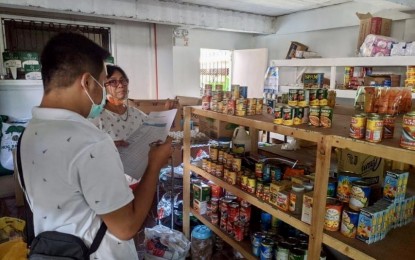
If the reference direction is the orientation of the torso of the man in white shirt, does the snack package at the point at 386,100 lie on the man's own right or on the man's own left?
on the man's own right

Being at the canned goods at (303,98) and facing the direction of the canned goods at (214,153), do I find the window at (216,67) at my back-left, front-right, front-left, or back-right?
front-right

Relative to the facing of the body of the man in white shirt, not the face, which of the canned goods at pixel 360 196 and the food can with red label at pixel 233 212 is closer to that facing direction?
the food can with red label

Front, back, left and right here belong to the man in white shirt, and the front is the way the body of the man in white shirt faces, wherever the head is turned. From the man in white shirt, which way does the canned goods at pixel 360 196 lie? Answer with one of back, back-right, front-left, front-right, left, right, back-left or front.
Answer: front-right

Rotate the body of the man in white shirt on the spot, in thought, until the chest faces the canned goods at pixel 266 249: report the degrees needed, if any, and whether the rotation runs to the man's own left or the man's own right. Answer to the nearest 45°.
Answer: approximately 45° to the man's own right

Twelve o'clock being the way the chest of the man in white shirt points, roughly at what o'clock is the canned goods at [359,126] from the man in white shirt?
The canned goods is roughly at 2 o'clock from the man in white shirt.

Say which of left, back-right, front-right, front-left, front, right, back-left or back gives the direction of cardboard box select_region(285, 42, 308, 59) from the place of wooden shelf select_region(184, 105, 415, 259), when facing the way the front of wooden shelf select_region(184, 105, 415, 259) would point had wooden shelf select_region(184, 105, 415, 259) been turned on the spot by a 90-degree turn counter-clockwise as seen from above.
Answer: back-left

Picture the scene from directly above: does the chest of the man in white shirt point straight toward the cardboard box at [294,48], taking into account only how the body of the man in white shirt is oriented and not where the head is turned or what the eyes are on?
yes

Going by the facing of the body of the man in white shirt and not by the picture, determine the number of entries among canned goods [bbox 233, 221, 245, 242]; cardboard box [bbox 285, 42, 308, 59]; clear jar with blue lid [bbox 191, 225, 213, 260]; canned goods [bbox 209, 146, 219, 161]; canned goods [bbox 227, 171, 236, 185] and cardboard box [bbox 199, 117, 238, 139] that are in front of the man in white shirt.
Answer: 6

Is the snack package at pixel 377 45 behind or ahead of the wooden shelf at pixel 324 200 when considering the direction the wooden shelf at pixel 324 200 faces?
behind

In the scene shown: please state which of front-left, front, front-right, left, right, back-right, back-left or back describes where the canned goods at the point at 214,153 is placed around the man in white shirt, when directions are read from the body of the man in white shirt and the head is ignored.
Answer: front

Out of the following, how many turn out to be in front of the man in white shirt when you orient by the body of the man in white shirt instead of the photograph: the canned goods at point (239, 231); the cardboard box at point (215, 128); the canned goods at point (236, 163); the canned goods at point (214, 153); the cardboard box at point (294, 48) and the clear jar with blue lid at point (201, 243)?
6

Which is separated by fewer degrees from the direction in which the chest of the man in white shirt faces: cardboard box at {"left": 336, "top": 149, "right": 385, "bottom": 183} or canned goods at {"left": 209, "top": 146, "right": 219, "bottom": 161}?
the canned goods

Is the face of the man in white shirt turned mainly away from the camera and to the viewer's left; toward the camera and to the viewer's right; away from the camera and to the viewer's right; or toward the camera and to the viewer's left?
away from the camera and to the viewer's right

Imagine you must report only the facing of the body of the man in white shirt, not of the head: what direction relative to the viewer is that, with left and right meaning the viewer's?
facing away from the viewer and to the right of the viewer
